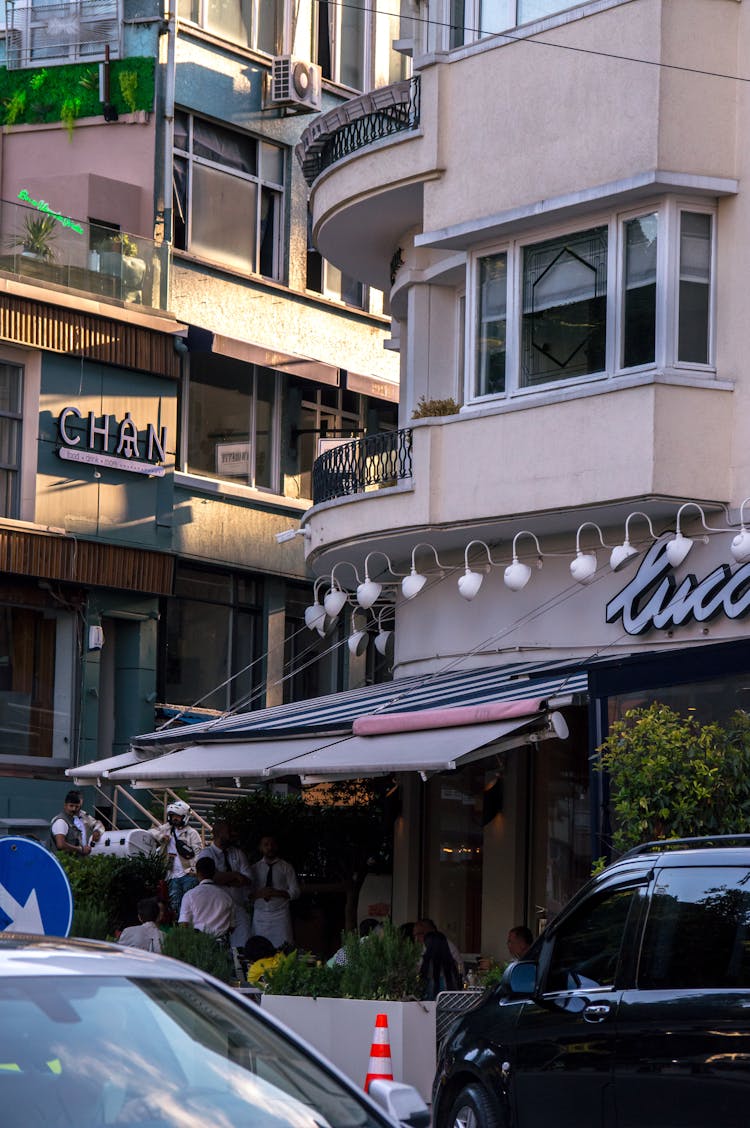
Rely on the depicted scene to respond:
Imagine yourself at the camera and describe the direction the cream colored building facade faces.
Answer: facing the viewer and to the left of the viewer

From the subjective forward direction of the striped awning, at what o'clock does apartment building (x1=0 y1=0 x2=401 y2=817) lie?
The apartment building is roughly at 4 o'clock from the striped awning.

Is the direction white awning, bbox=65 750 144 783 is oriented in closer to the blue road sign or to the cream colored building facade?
the blue road sign

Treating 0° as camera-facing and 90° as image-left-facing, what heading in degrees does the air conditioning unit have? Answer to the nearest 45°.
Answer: approximately 315°

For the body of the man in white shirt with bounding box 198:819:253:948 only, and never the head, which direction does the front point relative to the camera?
toward the camera

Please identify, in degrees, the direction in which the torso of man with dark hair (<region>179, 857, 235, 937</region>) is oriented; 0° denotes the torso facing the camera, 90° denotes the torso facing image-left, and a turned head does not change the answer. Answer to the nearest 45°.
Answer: approximately 180°

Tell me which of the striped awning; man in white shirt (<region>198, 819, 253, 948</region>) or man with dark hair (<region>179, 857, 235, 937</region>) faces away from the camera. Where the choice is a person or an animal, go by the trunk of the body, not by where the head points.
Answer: the man with dark hair

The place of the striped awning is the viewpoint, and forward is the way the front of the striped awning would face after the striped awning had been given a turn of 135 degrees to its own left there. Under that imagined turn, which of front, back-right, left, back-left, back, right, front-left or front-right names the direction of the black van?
right

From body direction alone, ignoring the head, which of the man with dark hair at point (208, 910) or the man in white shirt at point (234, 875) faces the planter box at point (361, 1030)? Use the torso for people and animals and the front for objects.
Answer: the man in white shirt

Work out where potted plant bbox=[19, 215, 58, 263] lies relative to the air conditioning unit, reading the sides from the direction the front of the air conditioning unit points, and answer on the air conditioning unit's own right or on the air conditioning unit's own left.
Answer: on the air conditioning unit's own right

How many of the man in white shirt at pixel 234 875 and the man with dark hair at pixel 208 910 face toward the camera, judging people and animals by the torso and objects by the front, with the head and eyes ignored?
1

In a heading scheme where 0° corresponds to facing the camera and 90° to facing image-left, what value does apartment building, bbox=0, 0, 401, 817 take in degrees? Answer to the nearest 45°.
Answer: approximately 315°

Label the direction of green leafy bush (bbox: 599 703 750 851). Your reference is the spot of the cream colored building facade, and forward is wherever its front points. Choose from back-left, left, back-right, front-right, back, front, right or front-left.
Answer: front-left

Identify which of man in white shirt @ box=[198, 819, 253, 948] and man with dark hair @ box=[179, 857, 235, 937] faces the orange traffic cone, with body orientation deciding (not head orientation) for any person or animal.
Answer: the man in white shirt

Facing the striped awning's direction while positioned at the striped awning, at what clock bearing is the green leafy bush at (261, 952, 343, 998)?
The green leafy bush is roughly at 11 o'clock from the striped awning.
